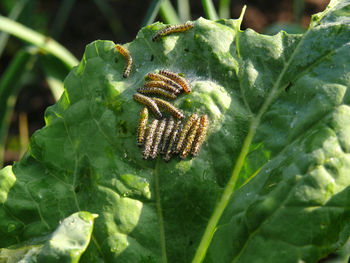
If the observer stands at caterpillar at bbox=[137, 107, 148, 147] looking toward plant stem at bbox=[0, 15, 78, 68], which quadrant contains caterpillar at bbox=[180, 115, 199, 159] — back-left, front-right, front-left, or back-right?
back-right

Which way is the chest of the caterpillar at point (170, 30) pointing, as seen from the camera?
to the viewer's left
